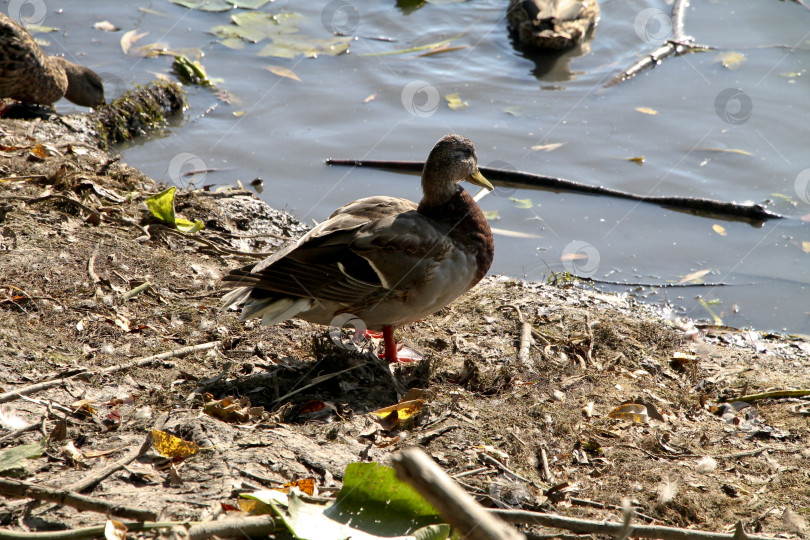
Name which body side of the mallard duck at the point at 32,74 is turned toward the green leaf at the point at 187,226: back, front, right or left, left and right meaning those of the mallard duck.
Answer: right

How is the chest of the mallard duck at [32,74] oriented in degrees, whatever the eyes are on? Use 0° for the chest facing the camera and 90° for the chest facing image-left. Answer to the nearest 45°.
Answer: approximately 270°

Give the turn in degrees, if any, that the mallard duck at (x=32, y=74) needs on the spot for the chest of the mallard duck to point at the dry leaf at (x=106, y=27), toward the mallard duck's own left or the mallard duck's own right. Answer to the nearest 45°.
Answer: approximately 90° to the mallard duck's own left

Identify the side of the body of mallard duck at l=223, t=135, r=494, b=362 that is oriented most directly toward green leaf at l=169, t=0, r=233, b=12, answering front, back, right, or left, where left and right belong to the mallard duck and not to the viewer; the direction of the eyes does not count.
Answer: left

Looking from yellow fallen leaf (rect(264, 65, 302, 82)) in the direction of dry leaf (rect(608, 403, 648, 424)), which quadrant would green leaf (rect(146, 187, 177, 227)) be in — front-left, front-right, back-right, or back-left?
front-right

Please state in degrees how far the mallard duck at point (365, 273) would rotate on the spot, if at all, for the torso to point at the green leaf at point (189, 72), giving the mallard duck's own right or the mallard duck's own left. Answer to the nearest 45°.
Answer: approximately 90° to the mallard duck's own left

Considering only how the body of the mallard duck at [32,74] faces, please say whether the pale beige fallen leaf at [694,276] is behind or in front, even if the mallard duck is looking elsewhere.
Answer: in front

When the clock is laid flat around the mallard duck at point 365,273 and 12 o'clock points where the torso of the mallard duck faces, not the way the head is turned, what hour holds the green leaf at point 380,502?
The green leaf is roughly at 3 o'clock from the mallard duck.

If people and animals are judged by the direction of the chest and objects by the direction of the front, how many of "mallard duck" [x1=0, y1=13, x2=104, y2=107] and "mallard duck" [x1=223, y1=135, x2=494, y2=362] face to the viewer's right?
2

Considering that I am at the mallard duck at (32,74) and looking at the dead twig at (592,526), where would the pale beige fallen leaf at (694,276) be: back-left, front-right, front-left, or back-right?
front-left

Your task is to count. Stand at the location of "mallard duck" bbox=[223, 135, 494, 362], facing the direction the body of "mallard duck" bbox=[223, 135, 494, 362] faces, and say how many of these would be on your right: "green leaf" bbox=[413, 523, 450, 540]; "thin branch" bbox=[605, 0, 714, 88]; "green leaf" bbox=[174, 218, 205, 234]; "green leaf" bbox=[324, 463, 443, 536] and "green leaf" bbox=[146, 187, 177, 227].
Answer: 2

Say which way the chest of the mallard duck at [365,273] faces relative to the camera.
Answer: to the viewer's right

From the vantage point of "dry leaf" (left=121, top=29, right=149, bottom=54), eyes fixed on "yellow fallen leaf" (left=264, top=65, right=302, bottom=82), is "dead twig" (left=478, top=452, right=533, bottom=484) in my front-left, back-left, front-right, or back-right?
front-right

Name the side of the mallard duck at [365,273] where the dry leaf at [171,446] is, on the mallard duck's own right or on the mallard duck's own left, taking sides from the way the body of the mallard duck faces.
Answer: on the mallard duck's own right
